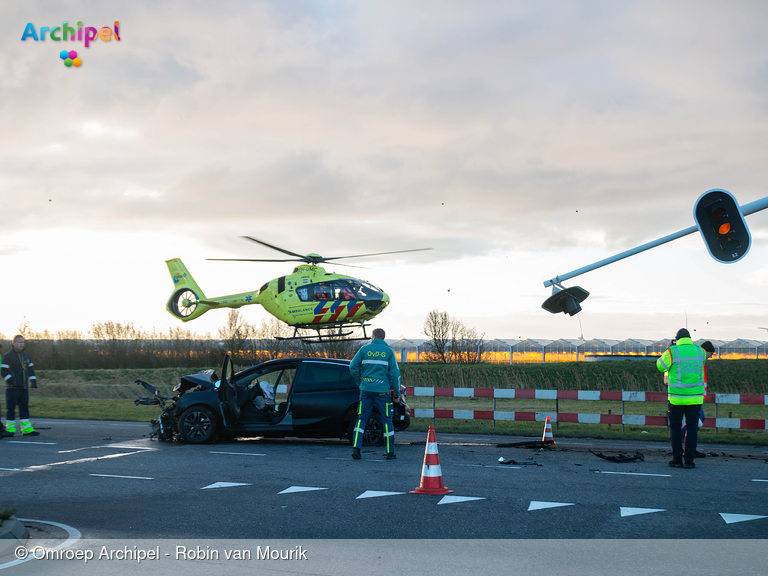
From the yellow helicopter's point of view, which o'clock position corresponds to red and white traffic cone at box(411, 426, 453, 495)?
The red and white traffic cone is roughly at 3 o'clock from the yellow helicopter.

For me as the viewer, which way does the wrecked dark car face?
facing to the left of the viewer

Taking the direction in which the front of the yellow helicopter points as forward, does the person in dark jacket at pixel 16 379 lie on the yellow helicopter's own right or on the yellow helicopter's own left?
on the yellow helicopter's own right

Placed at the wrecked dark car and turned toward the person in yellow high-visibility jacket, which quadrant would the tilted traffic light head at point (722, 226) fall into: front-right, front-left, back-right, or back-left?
front-right

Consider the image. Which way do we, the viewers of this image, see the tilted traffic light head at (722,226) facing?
facing the viewer

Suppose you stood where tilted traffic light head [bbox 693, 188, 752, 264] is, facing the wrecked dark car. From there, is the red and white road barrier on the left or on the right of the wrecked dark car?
right

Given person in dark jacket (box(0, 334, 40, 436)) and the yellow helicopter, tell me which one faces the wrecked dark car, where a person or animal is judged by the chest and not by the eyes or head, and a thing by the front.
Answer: the person in dark jacket

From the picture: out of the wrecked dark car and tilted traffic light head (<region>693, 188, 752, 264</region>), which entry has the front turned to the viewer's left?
the wrecked dark car

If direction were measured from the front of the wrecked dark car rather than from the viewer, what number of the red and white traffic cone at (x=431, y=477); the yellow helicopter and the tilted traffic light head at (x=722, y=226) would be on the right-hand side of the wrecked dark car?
1

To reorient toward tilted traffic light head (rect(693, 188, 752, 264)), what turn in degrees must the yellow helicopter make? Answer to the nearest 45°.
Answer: approximately 90° to its right

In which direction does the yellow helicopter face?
to the viewer's right
